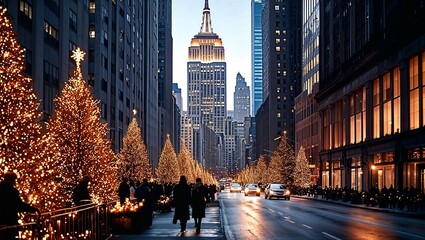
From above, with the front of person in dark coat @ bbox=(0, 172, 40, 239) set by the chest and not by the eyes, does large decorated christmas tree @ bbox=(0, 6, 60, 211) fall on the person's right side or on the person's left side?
on the person's left side
